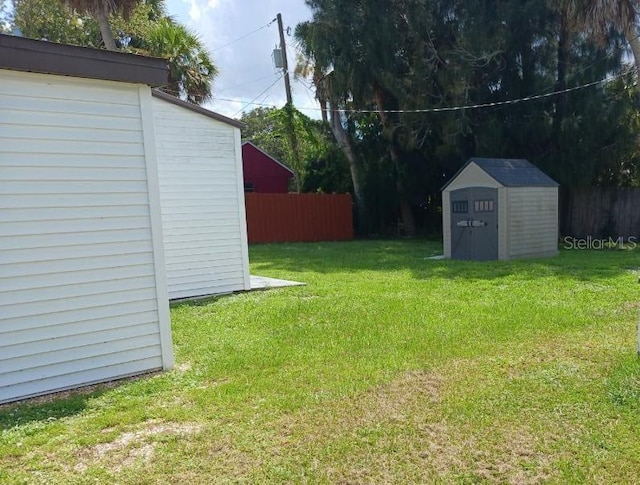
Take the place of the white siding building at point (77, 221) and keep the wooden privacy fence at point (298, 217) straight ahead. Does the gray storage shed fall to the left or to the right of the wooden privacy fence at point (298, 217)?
right

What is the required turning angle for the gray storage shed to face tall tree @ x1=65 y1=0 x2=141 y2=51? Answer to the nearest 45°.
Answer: approximately 45° to its right

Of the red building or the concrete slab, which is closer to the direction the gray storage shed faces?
the concrete slab

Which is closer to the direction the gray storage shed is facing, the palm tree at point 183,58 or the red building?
the palm tree

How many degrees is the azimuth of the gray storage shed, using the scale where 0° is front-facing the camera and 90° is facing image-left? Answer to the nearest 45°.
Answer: approximately 45°

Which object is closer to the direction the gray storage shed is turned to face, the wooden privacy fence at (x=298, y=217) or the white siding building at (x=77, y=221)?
the white siding building

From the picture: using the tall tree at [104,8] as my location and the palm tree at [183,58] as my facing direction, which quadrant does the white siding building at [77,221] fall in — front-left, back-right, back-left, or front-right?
back-right

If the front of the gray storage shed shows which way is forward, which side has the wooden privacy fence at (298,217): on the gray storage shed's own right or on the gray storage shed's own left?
on the gray storage shed's own right

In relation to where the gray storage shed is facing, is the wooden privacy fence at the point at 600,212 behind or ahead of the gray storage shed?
behind

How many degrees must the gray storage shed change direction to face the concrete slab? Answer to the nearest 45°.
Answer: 0° — it already faces it
